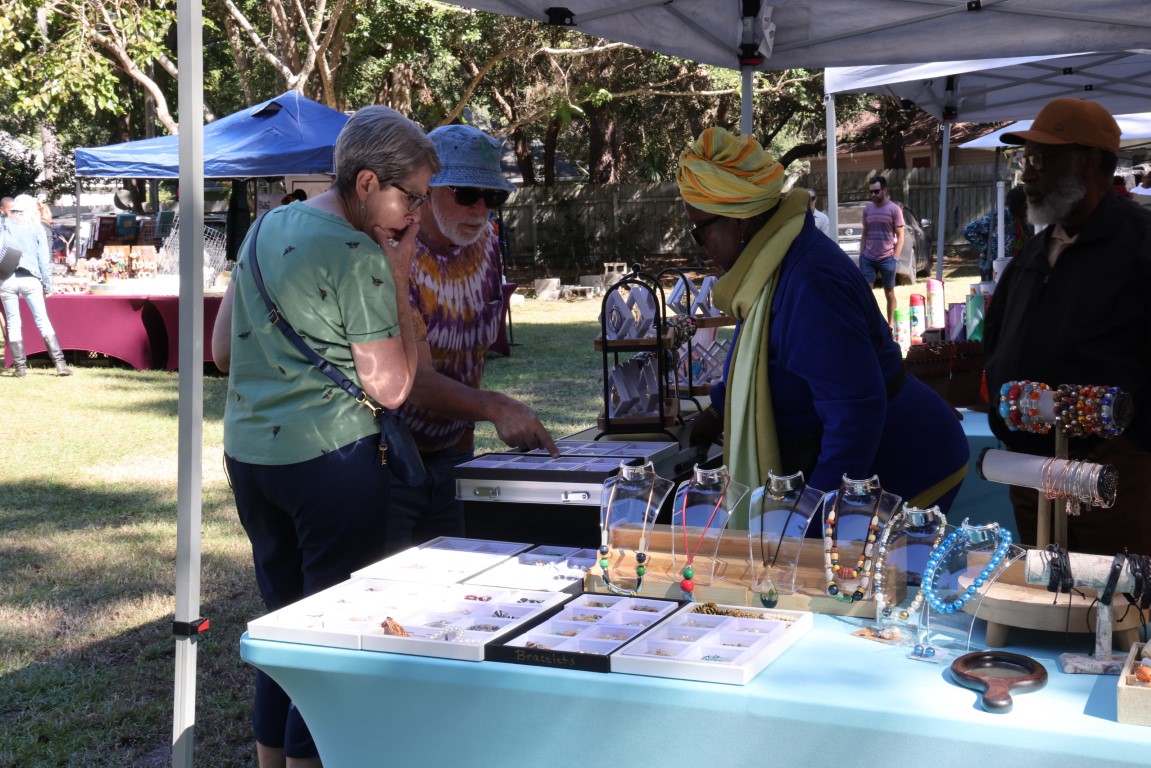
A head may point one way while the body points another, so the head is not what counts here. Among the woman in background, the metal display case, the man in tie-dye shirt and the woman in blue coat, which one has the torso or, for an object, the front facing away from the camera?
the woman in background

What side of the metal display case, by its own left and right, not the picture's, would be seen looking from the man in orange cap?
left

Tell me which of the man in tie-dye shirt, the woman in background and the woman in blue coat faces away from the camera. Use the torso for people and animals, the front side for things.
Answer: the woman in background

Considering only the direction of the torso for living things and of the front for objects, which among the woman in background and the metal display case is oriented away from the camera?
the woman in background

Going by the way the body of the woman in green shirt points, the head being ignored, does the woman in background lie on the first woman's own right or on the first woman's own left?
on the first woman's own left

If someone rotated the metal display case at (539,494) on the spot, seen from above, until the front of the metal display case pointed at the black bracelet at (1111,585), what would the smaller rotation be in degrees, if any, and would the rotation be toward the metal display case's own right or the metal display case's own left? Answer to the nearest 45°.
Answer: approximately 45° to the metal display case's own left

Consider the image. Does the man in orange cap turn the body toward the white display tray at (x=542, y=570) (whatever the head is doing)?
yes
